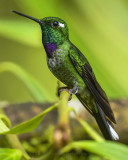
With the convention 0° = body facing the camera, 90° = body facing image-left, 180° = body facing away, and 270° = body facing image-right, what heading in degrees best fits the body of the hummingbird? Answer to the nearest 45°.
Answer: approximately 90°
